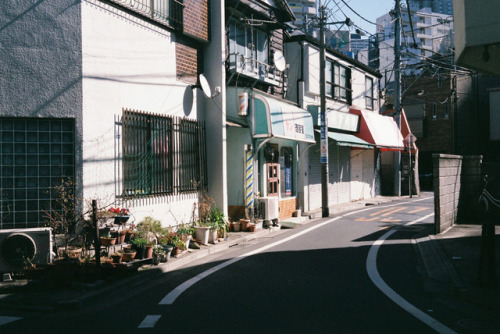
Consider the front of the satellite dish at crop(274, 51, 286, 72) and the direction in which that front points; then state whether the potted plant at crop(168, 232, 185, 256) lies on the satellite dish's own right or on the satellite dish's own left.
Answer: on the satellite dish's own right

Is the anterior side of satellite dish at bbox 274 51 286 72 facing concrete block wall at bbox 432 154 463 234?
yes

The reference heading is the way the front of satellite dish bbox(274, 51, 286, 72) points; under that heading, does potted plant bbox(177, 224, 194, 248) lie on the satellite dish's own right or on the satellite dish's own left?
on the satellite dish's own right
